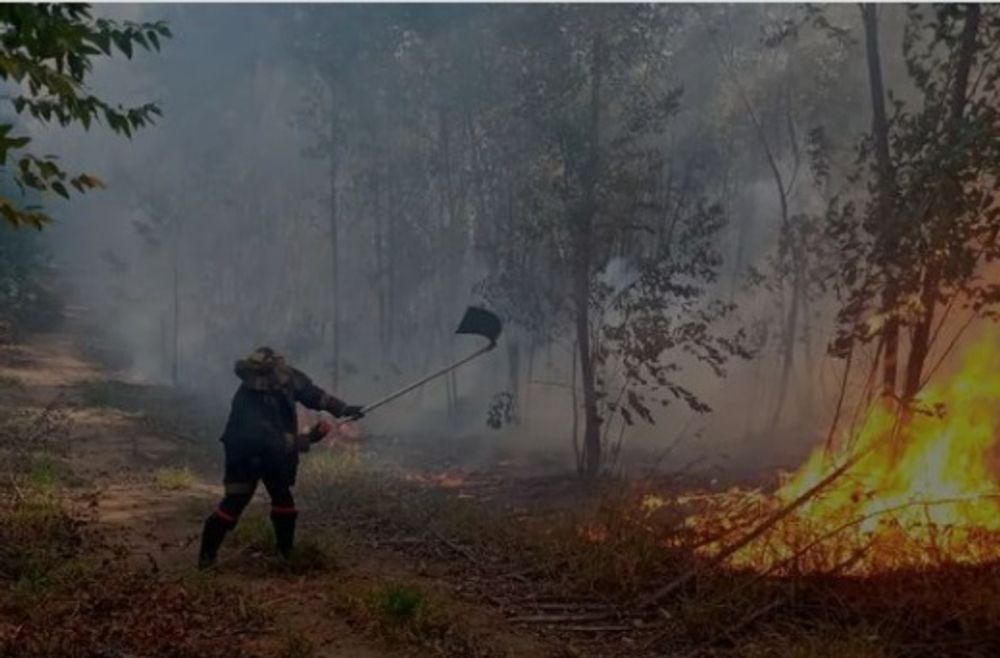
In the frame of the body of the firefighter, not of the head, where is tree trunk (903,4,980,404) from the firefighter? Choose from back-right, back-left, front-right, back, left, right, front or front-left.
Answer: front-right

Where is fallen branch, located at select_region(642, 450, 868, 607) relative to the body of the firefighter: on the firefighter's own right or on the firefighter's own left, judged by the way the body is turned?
on the firefighter's own right

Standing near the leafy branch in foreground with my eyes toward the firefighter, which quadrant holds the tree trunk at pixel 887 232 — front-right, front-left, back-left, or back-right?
front-right

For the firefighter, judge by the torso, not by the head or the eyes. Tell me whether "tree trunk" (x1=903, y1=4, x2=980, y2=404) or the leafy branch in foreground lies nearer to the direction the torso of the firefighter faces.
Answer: the tree trunk

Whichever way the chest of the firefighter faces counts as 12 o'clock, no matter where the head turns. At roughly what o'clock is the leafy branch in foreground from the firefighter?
The leafy branch in foreground is roughly at 5 o'clock from the firefighter.

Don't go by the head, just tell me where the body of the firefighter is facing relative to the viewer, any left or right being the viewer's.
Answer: facing away from the viewer and to the right of the viewer

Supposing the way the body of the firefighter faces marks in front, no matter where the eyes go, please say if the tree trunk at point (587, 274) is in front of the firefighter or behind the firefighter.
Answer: in front

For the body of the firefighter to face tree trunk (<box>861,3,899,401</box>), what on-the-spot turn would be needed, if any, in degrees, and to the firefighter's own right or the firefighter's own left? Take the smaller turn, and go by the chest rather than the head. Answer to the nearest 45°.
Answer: approximately 45° to the firefighter's own right
